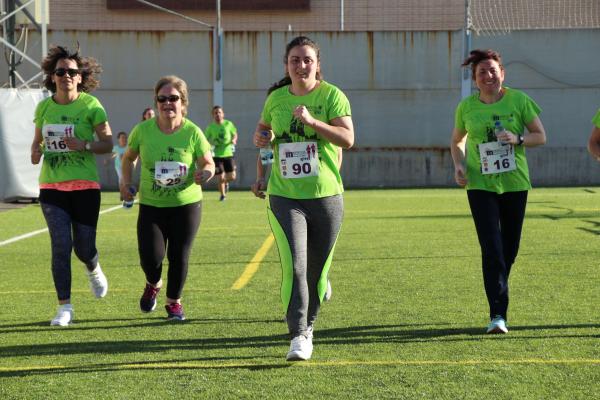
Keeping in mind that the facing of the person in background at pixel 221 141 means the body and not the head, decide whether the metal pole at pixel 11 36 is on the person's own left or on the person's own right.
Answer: on the person's own right

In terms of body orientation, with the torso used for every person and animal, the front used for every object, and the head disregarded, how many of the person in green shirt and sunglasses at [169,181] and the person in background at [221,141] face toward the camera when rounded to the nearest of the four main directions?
2

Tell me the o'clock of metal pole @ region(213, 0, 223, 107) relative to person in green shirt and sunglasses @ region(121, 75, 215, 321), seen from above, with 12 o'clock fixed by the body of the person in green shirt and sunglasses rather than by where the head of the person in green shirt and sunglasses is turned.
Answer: The metal pole is roughly at 6 o'clock from the person in green shirt and sunglasses.

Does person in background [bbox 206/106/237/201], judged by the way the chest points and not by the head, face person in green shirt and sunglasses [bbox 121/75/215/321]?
yes

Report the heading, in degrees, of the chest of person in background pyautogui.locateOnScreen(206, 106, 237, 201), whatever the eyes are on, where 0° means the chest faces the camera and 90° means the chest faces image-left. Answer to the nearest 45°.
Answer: approximately 0°

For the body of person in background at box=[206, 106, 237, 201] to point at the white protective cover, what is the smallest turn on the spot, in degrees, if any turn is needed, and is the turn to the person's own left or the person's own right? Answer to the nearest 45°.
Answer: approximately 90° to the person's own right

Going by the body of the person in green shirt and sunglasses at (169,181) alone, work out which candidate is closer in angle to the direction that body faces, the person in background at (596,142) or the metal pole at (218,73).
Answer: the person in background

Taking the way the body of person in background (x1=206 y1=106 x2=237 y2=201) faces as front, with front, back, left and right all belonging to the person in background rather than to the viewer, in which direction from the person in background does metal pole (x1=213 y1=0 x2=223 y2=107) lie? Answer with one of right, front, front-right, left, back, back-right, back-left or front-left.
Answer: back

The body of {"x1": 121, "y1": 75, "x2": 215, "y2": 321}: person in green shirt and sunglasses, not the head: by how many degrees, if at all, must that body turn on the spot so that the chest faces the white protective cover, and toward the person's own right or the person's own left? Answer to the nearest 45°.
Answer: approximately 180°
